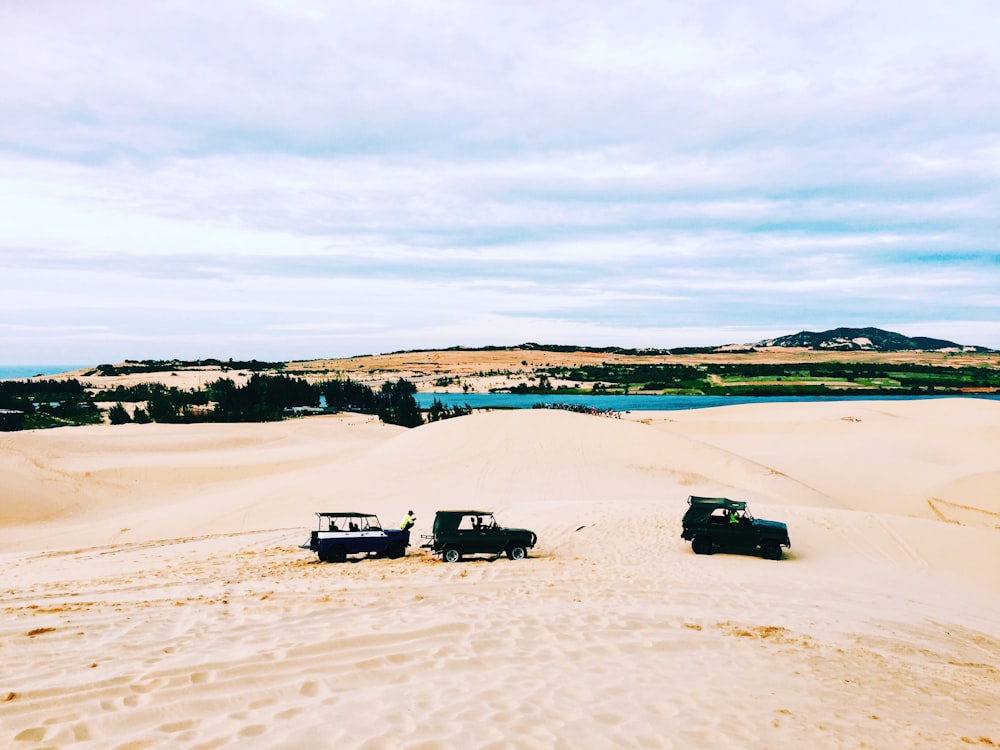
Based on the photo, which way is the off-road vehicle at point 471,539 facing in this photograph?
to the viewer's right

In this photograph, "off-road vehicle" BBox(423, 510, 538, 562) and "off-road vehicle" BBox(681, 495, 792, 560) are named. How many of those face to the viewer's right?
2

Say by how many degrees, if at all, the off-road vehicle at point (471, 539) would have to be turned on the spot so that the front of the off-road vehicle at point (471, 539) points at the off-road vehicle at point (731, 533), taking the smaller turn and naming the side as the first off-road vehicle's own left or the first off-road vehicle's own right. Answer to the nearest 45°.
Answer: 0° — it already faces it

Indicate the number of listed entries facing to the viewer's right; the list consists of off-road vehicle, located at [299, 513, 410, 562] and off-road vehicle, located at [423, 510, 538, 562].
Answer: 2

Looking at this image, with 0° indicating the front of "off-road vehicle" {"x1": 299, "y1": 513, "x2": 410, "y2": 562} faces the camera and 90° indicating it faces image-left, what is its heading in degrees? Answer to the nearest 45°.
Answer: approximately 270°

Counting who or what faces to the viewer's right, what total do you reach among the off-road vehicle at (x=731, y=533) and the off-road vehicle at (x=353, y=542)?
2

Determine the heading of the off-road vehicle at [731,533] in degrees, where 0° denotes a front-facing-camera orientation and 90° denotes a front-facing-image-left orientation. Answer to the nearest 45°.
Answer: approximately 270°

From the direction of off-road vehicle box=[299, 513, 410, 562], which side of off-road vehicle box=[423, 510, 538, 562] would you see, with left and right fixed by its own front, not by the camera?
back

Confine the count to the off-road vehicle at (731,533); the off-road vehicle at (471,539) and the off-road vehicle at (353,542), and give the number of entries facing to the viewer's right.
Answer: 3

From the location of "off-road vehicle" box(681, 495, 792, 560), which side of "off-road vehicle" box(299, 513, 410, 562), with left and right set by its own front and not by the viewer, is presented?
front

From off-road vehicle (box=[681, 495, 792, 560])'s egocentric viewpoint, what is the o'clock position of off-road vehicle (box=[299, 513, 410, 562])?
off-road vehicle (box=[299, 513, 410, 562]) is roughly at 5 o'clock from off-road vehicle (box=[681, 495, 792, 560]).
